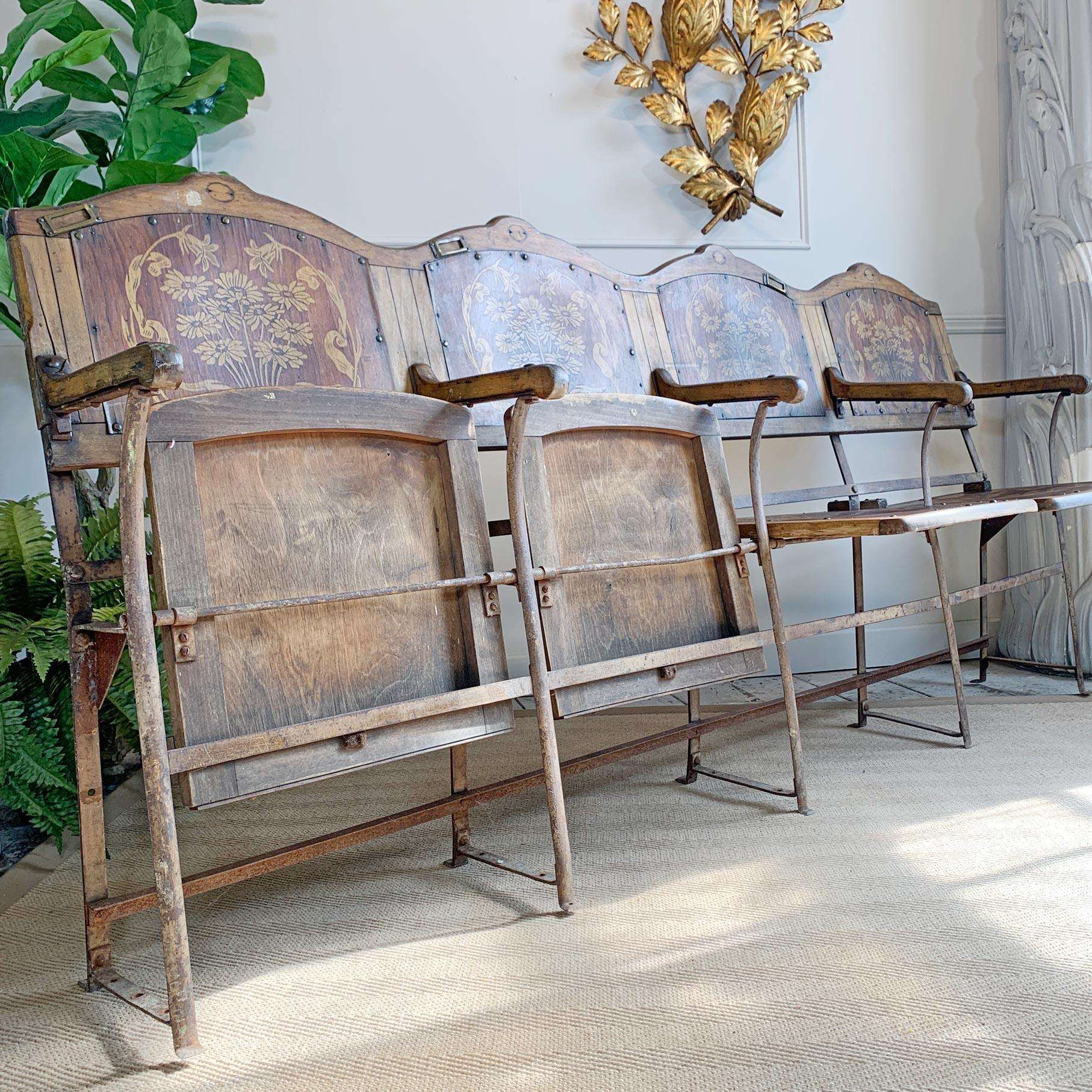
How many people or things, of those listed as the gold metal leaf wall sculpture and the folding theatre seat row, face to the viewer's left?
0

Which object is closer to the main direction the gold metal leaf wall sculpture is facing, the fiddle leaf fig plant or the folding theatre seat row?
the folding theatre seat row

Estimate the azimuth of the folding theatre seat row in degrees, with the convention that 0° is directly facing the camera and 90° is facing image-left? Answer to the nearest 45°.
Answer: approximately 315°

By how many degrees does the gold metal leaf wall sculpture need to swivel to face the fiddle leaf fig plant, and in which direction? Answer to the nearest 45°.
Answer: approximately 45° to its right

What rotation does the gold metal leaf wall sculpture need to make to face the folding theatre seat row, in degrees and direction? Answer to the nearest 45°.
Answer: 0° — it already faces it
